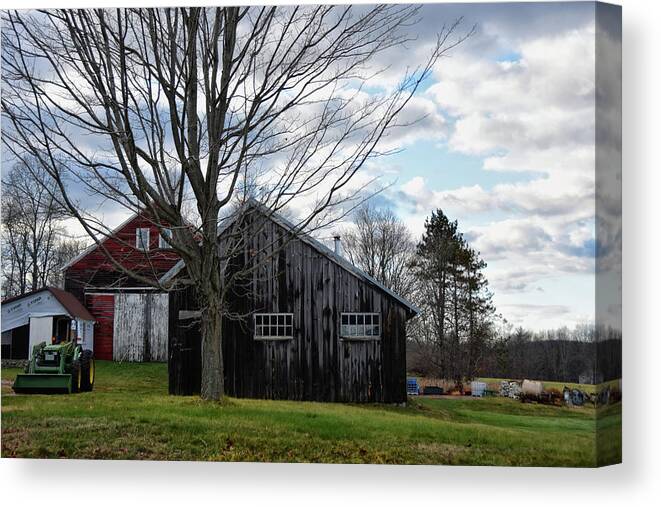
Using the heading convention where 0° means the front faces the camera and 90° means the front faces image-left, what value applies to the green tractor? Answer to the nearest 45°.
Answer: approximately 45°

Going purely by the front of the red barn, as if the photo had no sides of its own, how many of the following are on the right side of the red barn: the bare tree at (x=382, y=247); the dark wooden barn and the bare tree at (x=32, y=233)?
1

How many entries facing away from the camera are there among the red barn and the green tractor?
0

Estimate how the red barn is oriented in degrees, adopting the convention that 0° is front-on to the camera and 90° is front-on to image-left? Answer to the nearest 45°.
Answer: approximately 0°

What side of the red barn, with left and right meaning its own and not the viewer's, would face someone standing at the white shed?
right

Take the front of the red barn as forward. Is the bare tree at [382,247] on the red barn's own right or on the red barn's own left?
on the red barn's own left
